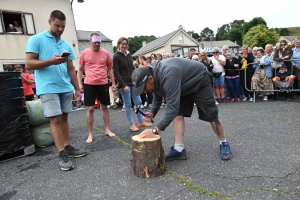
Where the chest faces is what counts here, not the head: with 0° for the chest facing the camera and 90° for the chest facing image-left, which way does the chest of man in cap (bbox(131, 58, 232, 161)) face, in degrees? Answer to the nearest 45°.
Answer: approximately 90°

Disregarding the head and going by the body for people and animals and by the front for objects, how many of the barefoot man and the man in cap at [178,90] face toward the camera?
1

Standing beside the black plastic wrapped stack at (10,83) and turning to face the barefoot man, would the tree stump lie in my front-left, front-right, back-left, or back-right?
front-right

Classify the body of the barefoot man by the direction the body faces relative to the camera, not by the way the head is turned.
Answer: toward the camera

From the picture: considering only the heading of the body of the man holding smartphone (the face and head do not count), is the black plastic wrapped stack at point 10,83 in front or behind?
behind

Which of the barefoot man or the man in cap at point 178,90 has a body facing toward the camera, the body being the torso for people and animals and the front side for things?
the barefoot man

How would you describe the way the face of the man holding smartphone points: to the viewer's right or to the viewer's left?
to the viewer's right

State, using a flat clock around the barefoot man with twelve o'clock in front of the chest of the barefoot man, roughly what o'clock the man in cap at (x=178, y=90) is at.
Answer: The man in cap is roughly at 11 o'clock from the barefoot man.

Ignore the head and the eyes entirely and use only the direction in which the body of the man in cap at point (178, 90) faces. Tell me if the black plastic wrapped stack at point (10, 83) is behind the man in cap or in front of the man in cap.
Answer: in front

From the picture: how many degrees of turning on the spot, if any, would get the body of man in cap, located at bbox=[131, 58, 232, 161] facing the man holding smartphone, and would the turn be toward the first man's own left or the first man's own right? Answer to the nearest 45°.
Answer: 0° — they already face them

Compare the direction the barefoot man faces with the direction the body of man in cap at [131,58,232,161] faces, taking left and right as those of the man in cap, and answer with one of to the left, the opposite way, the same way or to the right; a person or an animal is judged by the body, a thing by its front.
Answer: to the left

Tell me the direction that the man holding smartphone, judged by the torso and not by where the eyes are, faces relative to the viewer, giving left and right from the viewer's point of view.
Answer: facing the viewer and to the right of the viewer
